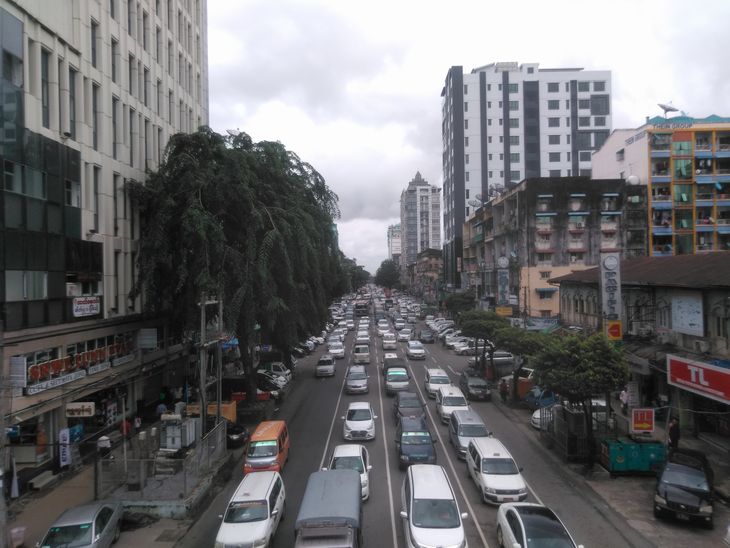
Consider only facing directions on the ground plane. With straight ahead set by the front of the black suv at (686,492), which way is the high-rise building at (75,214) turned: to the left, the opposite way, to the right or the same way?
to the left

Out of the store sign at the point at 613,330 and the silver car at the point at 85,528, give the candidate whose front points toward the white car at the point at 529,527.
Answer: the store sign

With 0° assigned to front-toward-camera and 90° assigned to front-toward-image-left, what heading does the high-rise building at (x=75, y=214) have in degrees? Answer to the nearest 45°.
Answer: approximately 315°

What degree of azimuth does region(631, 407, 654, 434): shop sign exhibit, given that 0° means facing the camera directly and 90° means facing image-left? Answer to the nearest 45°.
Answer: approximately 0°

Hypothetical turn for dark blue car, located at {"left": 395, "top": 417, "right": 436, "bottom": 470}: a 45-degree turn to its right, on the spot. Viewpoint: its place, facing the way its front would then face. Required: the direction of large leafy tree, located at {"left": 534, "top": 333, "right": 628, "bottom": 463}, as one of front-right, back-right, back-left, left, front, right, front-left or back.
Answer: back-left

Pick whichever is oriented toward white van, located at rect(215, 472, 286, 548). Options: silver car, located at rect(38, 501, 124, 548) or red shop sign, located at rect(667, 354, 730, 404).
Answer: the red shop sign

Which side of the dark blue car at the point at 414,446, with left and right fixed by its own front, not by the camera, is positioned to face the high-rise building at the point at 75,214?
right

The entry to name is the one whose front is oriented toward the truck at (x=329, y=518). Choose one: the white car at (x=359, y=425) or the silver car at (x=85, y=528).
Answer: the white car

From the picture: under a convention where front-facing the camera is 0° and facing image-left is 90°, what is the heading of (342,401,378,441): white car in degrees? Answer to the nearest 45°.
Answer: approximately 0°
